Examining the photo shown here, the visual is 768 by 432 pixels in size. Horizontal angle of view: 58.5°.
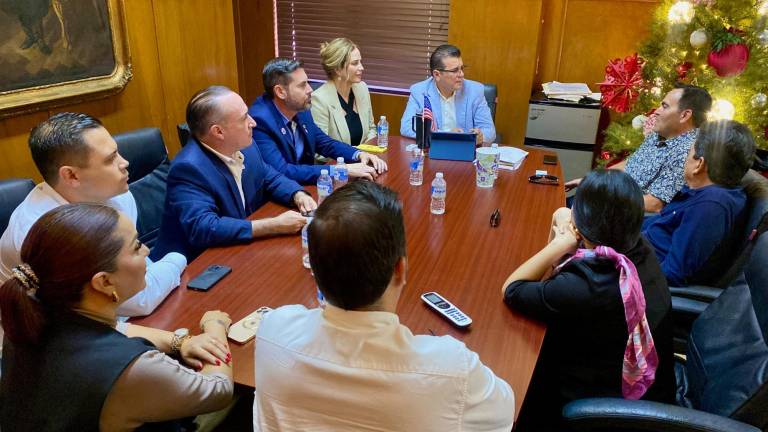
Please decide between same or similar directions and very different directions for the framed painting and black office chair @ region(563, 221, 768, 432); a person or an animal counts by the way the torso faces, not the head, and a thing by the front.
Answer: very different directions

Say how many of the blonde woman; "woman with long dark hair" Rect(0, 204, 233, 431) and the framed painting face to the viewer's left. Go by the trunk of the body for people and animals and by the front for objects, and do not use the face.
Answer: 0

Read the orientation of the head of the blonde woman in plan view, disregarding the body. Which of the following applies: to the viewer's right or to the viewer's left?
to the viewer's right

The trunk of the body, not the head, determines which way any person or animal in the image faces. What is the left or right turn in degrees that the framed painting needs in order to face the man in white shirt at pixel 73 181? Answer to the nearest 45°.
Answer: approximately 45° to its right

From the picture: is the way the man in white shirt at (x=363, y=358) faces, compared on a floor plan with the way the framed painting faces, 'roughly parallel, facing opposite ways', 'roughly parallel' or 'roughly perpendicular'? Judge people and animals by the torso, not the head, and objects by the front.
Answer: roughly perpendicular

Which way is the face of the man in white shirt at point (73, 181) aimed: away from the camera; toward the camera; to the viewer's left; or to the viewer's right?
to the viewer's right

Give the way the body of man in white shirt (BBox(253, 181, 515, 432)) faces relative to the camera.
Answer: away from the camera

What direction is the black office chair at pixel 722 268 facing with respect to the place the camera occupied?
facing to the left of the viewer

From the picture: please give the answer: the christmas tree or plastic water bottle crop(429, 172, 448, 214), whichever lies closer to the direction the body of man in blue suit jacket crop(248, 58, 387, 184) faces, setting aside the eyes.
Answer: the plastic water bottle

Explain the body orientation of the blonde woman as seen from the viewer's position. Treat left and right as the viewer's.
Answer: facing the viewer and to the right of the viewer

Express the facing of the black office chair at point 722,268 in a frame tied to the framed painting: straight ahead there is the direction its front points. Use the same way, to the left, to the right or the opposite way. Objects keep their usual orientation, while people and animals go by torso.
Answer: the opposite way

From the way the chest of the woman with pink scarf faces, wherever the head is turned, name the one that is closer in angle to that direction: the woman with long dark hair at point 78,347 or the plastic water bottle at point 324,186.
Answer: the plastic water bottle

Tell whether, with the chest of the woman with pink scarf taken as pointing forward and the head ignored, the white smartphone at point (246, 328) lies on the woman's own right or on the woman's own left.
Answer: on the woman's own left

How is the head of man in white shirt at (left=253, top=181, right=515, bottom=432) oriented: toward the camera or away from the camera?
away from the camera

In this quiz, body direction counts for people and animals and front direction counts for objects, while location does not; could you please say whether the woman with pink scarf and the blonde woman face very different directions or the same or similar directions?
very different directions

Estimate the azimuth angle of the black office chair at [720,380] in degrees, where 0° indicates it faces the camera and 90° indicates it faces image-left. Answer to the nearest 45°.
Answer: approximately 90°
